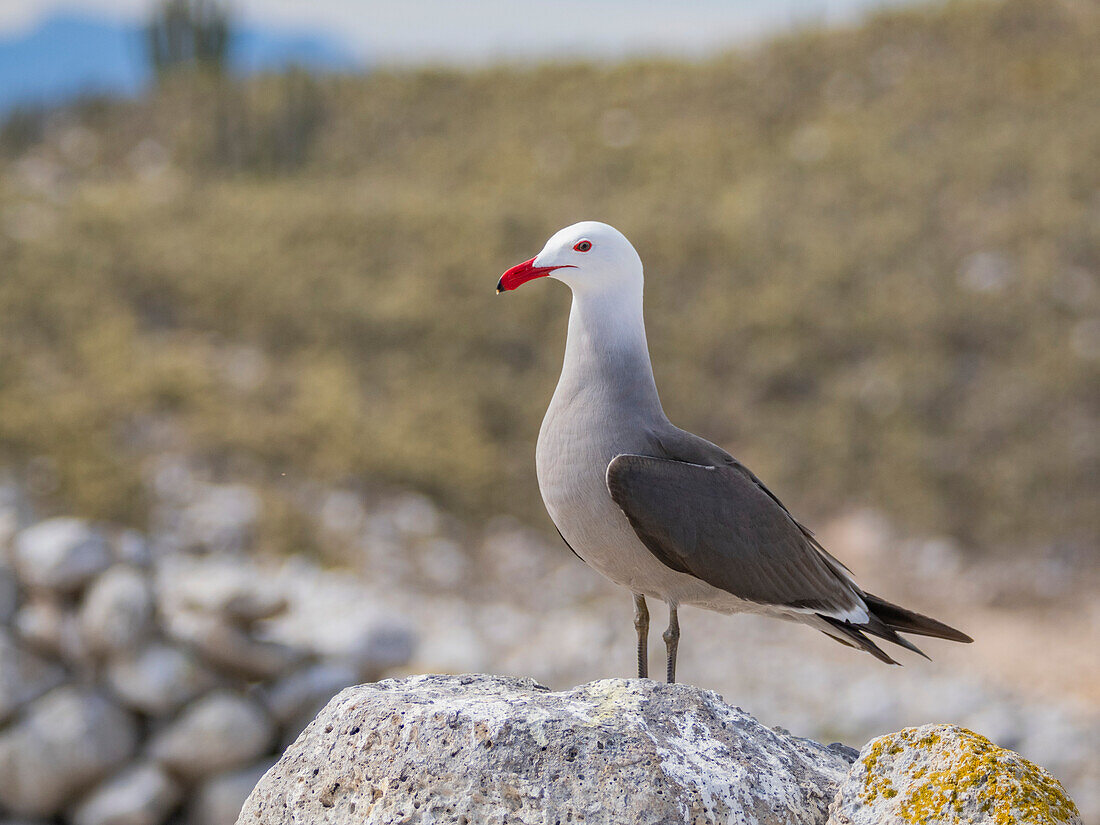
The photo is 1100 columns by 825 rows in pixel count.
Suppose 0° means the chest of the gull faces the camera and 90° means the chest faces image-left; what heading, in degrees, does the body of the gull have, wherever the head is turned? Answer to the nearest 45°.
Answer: approximately 90°

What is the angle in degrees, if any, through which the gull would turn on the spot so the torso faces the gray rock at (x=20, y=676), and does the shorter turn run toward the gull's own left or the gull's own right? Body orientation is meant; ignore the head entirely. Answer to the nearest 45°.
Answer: approximately 45° to the gull's own right

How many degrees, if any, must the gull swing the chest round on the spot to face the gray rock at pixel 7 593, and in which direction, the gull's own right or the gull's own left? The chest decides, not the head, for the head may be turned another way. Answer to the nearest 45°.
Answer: approximately 45° to the gull's own right

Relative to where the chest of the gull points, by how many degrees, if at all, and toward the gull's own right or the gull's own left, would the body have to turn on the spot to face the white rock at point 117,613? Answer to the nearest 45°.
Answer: approximately 45° to the gull's own right

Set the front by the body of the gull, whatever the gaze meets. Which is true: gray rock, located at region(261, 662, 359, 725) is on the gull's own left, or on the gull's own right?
on the gull's own right

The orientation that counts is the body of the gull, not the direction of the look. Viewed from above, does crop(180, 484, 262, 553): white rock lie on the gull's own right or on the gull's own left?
on the gull's own right
